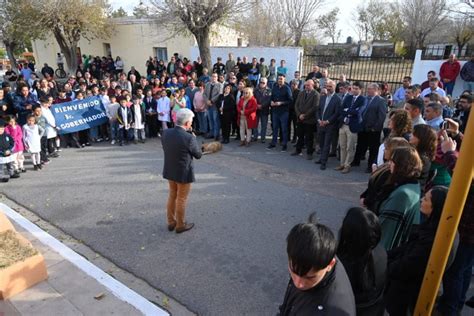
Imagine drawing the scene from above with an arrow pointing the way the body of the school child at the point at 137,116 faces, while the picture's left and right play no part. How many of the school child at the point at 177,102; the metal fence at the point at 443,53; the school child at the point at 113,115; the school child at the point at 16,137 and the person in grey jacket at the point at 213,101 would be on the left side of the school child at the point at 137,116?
3

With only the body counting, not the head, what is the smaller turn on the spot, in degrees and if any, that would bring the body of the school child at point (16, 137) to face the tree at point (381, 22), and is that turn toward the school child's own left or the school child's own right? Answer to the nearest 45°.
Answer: approximately 90° to the school child's own left

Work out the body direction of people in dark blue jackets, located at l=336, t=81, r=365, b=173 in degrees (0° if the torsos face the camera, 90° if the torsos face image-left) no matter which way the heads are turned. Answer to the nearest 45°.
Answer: approximately 45°

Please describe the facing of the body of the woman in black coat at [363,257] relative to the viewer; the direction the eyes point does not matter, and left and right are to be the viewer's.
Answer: facing away from the viewer and to the left of the viewer

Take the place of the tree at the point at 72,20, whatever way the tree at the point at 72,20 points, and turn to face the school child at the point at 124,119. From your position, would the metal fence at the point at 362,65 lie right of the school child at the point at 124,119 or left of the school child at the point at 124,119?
left

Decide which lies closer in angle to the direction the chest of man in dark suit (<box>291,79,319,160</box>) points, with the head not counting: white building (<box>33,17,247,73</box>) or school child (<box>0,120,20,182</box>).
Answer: the school child

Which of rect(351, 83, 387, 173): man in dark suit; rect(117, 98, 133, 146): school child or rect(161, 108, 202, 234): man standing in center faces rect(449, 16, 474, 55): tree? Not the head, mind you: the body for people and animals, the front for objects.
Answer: the man standing in center

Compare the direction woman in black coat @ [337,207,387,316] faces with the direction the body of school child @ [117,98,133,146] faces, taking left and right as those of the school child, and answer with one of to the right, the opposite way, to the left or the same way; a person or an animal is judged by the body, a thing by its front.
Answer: the opposite way

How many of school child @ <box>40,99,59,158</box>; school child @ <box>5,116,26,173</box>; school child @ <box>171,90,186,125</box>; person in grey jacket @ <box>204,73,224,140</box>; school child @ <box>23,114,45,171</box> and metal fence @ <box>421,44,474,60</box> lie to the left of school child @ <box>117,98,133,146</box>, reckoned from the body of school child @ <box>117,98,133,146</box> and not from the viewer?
3

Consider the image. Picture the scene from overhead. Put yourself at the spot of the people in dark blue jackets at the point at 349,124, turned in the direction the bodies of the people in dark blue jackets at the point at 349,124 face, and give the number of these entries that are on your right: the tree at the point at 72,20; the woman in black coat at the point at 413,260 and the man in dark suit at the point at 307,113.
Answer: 2

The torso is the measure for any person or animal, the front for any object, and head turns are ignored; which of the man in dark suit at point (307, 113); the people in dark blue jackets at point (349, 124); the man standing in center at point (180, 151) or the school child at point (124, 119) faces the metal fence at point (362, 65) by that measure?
the man standing in center

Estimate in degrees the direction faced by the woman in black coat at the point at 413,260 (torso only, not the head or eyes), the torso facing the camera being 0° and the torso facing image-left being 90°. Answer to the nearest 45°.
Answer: approximately 90°
